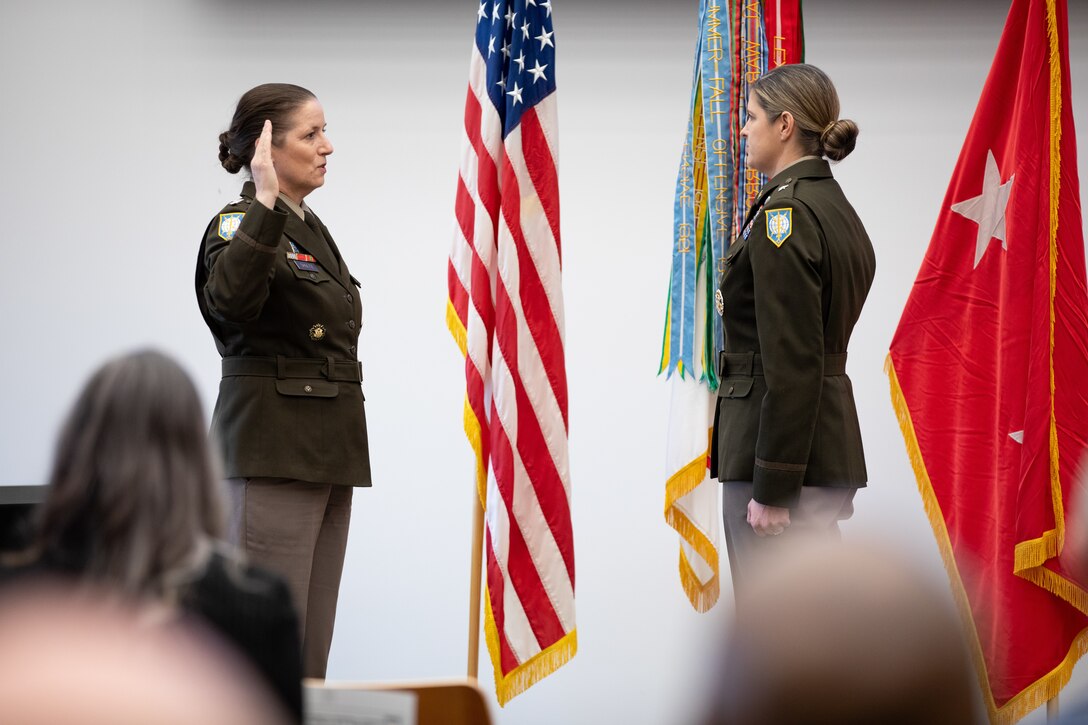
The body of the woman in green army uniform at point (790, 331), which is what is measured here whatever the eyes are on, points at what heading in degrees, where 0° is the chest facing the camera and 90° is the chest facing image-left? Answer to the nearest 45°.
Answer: approximately 90°

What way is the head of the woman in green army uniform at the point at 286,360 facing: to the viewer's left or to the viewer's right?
to the viewer's right

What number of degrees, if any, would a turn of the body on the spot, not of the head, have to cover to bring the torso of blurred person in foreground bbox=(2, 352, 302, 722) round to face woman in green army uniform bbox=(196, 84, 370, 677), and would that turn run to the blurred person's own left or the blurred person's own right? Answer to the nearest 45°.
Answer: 0° — they already face them

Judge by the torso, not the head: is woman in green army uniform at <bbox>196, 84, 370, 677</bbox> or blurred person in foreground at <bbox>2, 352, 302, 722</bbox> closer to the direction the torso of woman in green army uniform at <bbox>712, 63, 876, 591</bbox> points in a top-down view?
the woman in green army uniform

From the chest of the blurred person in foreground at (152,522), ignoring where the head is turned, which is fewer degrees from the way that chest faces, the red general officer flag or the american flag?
the american flag

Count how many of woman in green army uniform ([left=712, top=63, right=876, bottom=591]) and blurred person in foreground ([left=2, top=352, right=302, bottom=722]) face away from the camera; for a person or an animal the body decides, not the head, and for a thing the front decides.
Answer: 1

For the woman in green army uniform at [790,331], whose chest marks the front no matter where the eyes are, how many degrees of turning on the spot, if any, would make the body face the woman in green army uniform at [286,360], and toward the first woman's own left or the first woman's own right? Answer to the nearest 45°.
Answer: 0° — they already face them

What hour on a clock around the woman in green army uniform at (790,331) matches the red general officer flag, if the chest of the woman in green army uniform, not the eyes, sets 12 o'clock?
The red general officer flag is roughly at 5 o'clock from the woman in green army uniform.

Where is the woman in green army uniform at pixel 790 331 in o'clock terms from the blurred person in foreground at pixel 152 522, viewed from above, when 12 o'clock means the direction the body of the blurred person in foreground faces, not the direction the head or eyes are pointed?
The woman in green army uniform is roughly at 2 o'clock from the blurred person in foreground.

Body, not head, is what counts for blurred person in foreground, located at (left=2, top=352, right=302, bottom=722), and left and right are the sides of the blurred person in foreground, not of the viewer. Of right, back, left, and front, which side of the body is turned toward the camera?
back

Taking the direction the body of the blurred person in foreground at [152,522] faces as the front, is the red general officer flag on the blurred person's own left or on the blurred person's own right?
on the blurred person's own right
